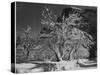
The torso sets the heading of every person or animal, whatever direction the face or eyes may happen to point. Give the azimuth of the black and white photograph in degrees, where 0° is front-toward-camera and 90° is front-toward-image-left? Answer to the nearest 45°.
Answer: approximately 315°
